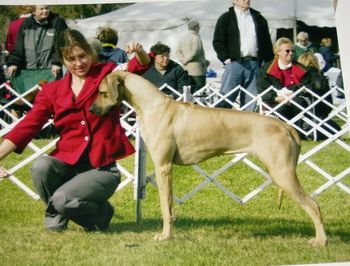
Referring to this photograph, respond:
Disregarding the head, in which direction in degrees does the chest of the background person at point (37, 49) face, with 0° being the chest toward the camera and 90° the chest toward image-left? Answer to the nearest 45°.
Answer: approximately 0°

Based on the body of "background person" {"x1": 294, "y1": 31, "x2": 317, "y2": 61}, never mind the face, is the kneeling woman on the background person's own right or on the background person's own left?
on the background person's own right

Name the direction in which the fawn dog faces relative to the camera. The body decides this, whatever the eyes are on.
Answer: to the viewer's left

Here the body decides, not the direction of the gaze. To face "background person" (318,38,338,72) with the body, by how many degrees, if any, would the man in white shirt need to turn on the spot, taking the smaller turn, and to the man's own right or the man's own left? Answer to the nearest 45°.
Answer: approximately 90° to the man's own left

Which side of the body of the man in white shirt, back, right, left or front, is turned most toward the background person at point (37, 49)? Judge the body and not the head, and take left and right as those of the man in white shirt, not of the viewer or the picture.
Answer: right

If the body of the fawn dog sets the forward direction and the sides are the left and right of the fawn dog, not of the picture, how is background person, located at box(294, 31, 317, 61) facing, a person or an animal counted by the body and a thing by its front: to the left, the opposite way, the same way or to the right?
to the left

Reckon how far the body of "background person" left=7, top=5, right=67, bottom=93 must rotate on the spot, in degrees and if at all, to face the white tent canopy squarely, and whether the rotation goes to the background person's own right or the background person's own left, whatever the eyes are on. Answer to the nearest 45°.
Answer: approximately 90° to the background person's own left

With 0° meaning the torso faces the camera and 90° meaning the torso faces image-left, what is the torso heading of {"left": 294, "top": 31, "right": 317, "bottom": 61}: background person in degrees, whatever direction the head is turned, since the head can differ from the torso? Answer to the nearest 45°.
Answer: approximately 0°

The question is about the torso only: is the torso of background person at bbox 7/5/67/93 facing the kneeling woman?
yes

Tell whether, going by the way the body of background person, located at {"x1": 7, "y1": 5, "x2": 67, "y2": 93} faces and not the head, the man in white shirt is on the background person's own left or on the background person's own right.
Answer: on the background person's own left

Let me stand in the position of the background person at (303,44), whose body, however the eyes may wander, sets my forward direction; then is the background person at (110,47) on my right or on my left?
on my right
